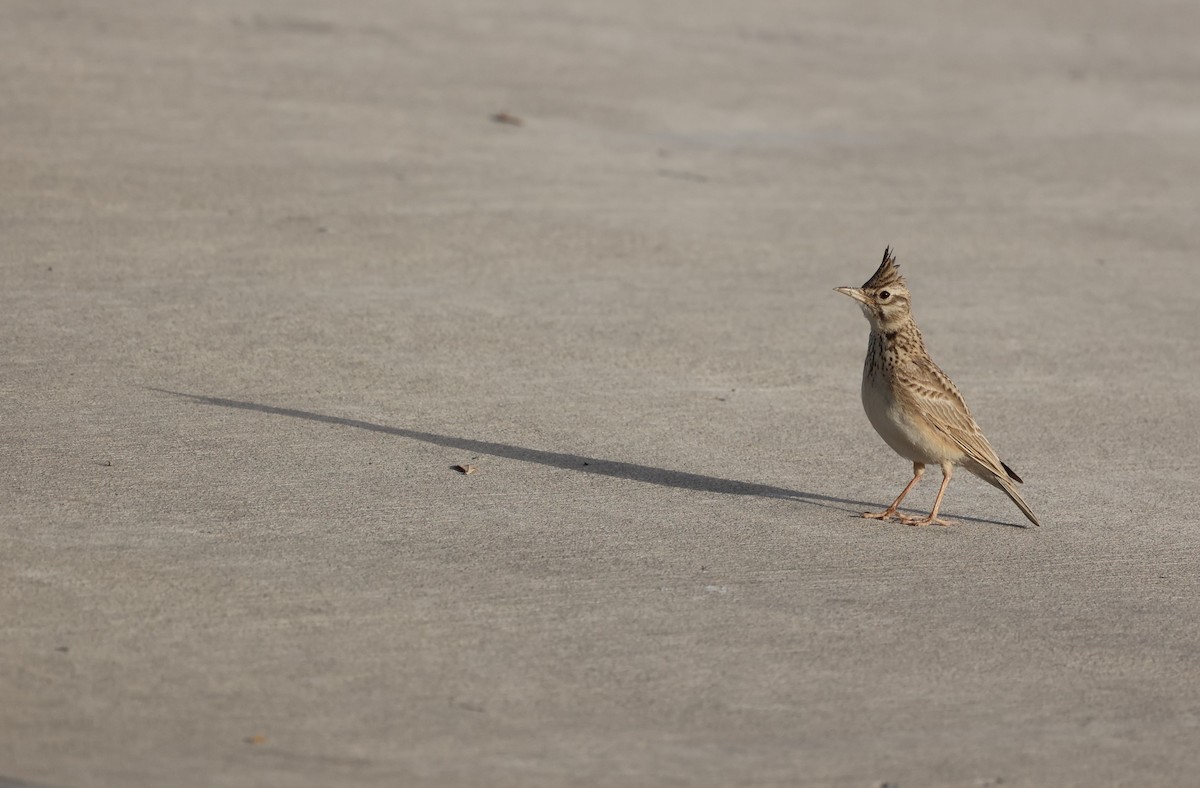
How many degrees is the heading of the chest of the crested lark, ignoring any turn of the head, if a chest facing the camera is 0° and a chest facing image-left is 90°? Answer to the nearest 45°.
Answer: approximately 90°
